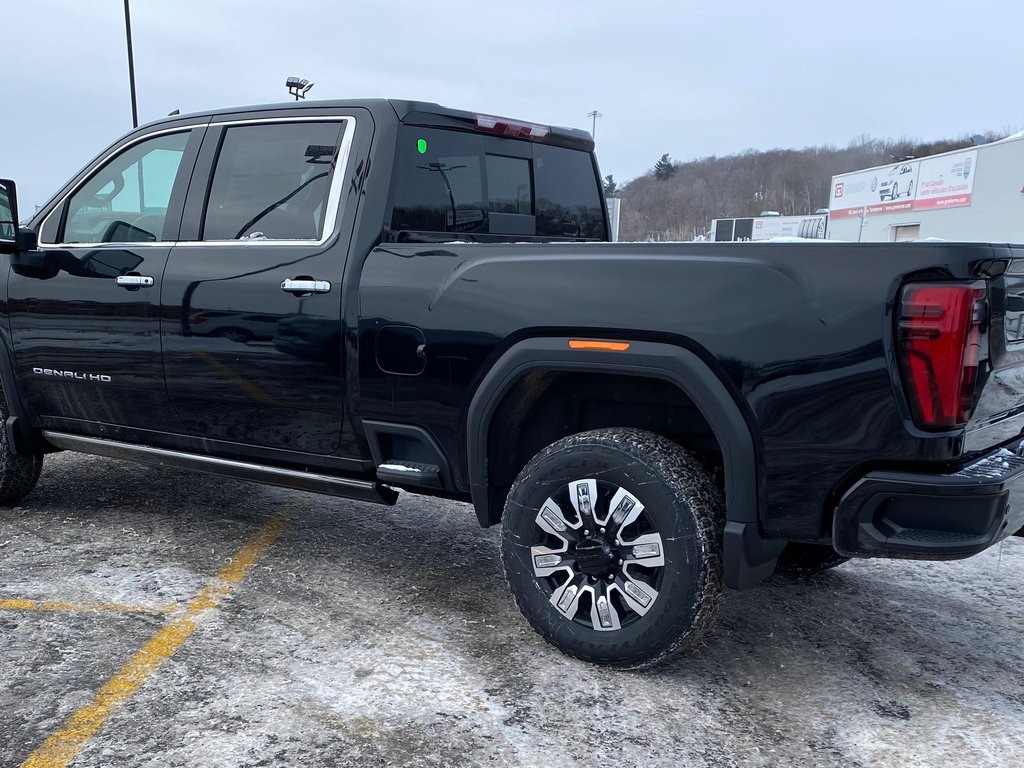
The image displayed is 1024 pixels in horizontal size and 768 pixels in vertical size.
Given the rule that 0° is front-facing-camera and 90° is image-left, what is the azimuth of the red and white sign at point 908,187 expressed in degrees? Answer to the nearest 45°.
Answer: approximately 45°

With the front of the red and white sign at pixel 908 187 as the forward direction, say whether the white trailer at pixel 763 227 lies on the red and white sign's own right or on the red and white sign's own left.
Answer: on the red and white sign's own right

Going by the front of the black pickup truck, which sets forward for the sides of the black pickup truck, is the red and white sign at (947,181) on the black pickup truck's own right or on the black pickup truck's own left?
on the black pickup truck's own right

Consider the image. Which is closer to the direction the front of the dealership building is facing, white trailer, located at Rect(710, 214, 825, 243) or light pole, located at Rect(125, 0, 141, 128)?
the light pole

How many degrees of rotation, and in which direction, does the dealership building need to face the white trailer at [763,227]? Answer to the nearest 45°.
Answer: approximately 90° to its right

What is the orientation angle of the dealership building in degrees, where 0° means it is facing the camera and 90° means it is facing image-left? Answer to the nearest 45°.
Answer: approximately 45°

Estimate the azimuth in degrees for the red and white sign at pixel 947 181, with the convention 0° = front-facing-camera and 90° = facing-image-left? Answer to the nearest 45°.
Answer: approximately 45°

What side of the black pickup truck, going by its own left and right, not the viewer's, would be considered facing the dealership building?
right

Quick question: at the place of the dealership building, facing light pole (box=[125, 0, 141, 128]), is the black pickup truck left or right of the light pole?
left
